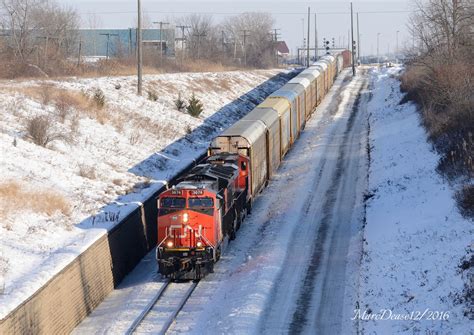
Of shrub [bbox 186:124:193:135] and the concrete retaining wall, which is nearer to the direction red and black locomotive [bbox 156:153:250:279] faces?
the concrete retaining wall

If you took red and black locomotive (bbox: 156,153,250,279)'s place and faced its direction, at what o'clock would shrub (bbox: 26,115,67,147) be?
The shrub is roughly at 5 o'clock from the red and black locomotive.

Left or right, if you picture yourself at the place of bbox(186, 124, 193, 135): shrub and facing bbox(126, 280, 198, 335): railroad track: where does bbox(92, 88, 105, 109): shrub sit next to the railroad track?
right

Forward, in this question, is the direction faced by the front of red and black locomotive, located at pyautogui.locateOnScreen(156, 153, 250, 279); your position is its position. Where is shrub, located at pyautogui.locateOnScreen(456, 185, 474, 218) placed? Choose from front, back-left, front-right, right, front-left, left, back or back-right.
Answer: left

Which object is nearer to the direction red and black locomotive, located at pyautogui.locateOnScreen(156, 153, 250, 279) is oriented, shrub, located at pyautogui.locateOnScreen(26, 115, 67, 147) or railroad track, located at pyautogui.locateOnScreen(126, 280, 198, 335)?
the railroad track

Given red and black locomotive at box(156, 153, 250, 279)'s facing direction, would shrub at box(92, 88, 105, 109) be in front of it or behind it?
behind

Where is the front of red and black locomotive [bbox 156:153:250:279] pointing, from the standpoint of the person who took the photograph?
facing the viewer

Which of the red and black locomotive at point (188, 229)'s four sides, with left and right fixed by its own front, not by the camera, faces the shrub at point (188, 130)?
back
